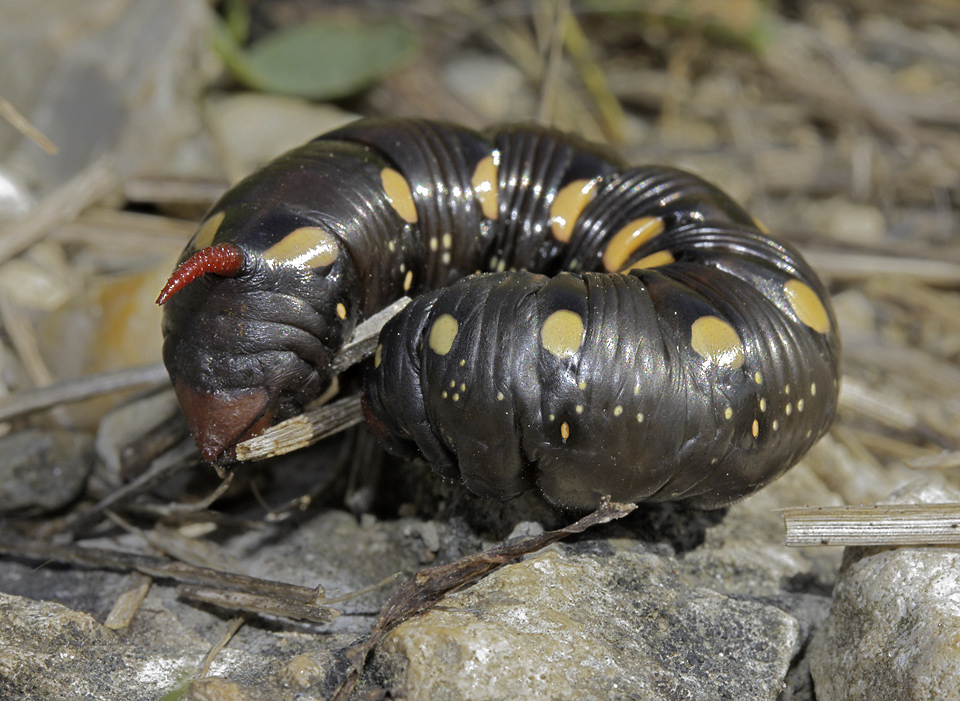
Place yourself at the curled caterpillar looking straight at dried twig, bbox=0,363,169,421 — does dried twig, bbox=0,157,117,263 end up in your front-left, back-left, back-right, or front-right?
front-right

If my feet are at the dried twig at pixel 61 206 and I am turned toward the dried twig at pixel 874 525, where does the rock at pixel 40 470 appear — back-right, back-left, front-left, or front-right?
front-right

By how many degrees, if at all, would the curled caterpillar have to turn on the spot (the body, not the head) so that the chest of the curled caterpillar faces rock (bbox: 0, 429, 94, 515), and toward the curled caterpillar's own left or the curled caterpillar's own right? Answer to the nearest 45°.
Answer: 0° — it already faces it

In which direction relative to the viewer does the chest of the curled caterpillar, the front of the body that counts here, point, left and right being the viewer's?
facing to the left of the viewer

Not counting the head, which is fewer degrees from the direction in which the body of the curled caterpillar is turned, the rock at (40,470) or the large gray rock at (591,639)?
the rock

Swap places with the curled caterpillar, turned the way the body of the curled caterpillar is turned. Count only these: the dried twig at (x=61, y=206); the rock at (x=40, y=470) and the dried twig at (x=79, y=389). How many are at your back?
0

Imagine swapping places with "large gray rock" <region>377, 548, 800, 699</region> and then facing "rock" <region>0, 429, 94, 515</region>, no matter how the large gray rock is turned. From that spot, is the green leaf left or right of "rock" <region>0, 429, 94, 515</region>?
right

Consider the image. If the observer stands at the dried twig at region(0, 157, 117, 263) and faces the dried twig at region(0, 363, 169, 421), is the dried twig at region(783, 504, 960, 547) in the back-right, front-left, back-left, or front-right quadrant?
front-left
